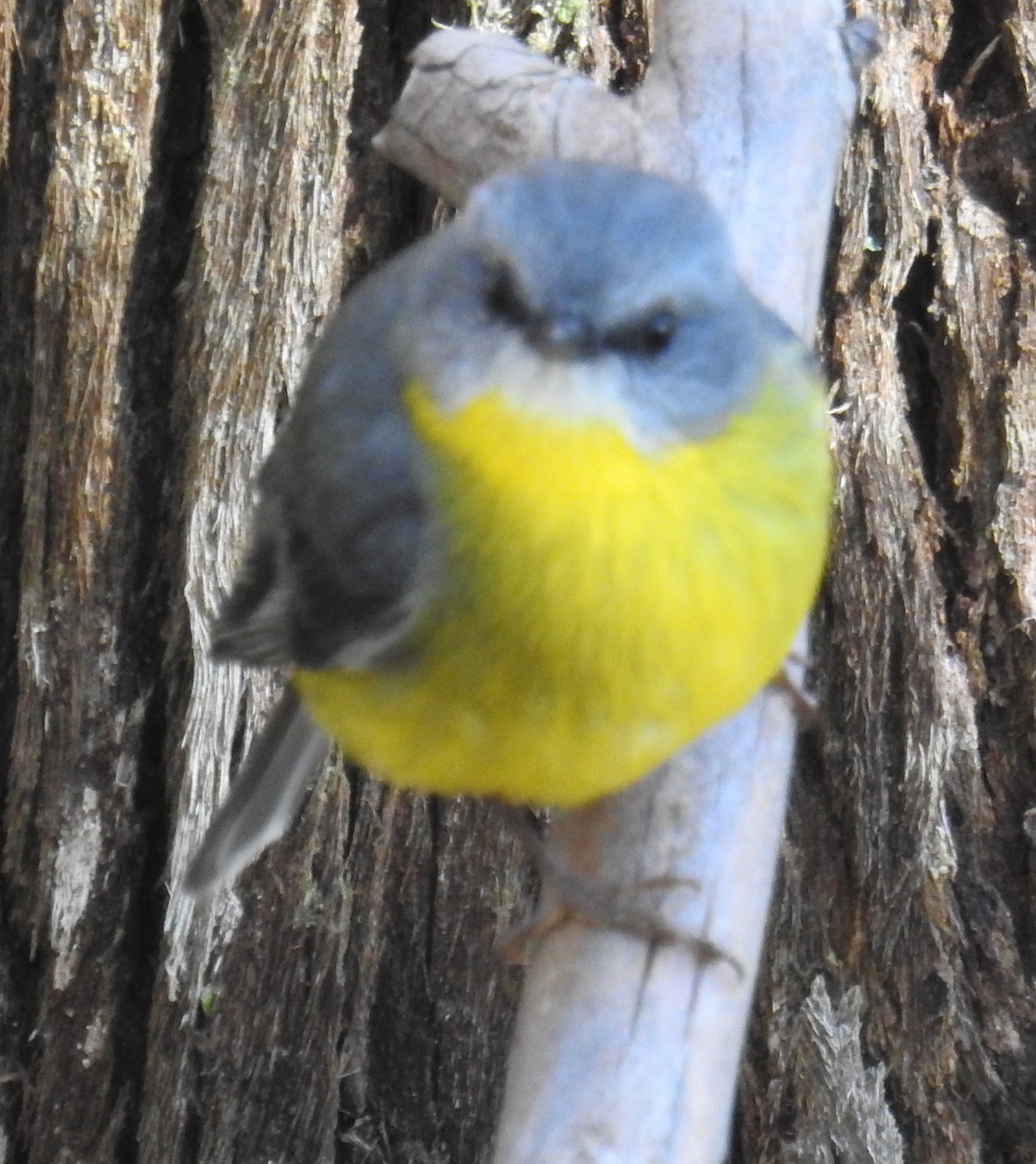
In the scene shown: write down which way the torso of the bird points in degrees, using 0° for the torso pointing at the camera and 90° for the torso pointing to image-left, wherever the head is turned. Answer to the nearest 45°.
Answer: approximately 315°

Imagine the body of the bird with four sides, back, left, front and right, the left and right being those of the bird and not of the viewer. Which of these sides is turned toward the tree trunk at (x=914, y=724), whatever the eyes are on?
left
